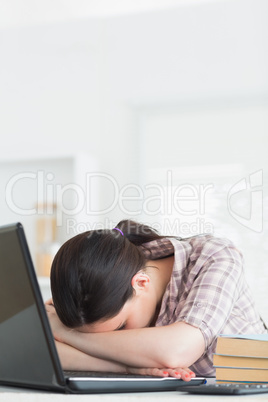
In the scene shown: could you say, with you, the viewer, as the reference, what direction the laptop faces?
facing away from the viewer and to the right of the viewer
